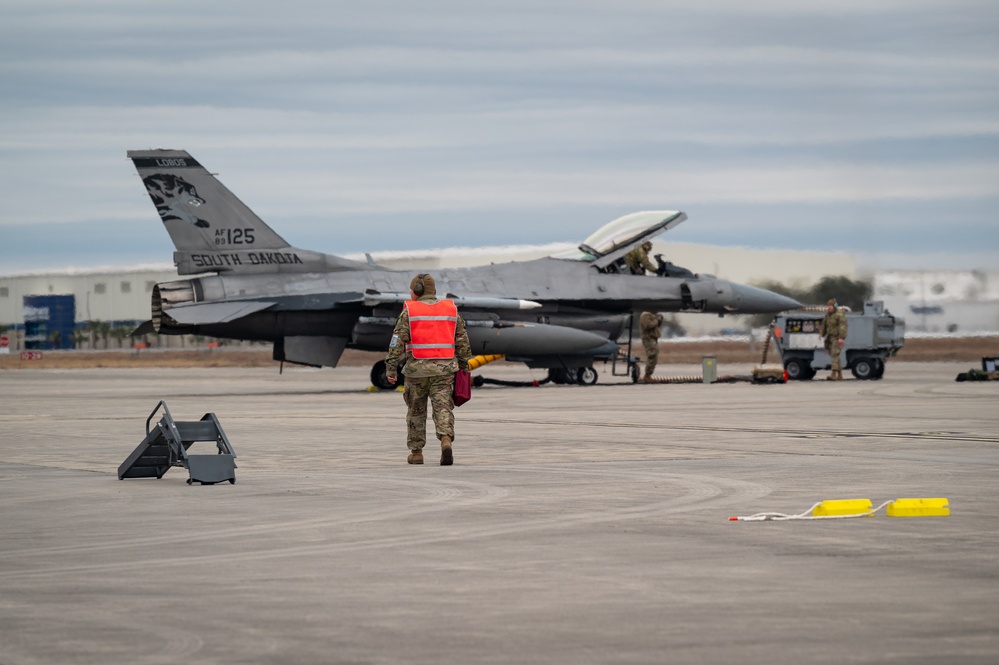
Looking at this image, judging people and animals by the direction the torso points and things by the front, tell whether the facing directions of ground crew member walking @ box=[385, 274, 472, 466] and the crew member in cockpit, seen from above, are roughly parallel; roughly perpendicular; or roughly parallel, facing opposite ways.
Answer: roughly perpendicular

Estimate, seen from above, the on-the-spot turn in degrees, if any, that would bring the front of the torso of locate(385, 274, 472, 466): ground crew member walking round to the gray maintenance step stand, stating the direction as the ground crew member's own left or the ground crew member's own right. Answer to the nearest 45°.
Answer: approximately 135° to the ground crew member's own left

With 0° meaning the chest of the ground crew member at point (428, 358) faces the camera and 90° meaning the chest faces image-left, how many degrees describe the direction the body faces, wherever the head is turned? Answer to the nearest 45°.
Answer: approximately 180°

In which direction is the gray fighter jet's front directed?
to the viewer's right

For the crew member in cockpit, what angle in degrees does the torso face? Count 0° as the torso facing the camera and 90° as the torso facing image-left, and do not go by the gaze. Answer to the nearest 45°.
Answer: approximately 270°

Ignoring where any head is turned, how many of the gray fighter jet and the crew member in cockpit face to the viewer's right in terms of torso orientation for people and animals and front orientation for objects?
2

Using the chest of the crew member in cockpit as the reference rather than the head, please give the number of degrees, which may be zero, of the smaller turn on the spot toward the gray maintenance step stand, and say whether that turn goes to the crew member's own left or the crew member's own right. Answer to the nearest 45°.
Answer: approximately 90° to the crew member's own right

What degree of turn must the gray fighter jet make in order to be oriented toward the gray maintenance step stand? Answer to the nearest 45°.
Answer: approximately 90° to its right

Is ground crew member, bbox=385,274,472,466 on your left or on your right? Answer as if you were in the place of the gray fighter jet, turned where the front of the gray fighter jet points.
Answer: on your right

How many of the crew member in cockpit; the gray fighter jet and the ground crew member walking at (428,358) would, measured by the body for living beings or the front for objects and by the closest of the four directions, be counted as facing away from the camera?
1

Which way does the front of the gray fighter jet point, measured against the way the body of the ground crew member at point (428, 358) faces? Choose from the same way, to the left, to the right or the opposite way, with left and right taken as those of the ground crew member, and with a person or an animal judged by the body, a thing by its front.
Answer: to the right

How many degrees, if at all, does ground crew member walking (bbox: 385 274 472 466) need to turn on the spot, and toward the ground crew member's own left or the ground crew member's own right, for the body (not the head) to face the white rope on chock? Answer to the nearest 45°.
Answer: approximately 135° to the ground crew member's own right

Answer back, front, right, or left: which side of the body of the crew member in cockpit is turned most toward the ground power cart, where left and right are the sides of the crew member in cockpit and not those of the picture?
front

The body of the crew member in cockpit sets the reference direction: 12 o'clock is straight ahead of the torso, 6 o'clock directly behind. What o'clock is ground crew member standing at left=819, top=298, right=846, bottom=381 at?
The ground crew member standing is roughly at 12 o'clock from the crew member in cockpit.

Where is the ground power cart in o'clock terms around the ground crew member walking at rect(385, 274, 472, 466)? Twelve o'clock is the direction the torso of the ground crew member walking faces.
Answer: The ground power cart is roughly at 1 o'clock from the ground crew member walking.
